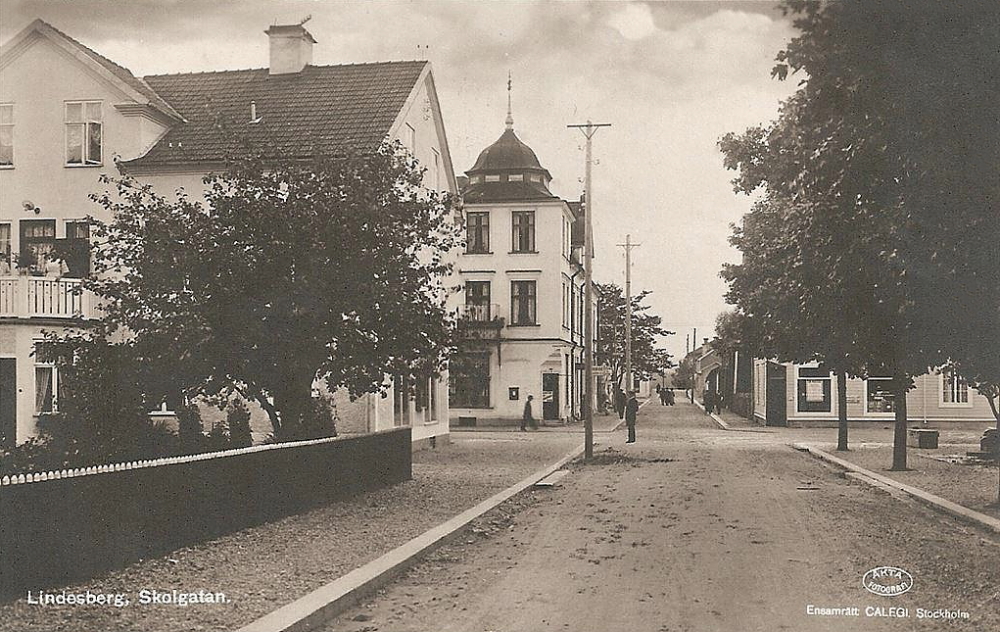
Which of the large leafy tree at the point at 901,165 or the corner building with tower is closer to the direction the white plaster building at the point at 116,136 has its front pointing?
the large leafy tree

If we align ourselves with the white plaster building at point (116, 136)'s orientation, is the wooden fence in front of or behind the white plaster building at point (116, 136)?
in front

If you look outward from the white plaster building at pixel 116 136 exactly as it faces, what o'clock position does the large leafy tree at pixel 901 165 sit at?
The large leafy tree is roughly at 11 o'clock from the white plaster building.

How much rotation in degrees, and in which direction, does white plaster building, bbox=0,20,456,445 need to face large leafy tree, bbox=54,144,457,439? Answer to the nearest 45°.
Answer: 0° — it already faces it
